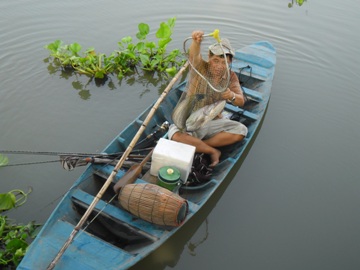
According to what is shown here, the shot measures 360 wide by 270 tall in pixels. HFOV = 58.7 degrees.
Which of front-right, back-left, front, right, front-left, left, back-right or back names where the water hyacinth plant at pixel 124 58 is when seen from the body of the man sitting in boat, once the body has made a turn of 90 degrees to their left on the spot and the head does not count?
back-left

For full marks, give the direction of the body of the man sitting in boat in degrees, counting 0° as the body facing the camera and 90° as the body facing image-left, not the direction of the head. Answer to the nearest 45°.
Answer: approximately 0°

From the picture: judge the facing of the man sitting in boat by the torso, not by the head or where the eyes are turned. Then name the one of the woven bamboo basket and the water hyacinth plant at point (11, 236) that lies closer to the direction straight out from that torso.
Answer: the woven bamboo basket

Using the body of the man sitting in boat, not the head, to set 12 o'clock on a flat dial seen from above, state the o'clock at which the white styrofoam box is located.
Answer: The white styrofoam box is roughly at 1 o'clock from the man sitting in boat.

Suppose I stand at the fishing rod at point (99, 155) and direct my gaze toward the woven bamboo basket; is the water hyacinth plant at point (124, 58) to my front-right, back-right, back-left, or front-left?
back-left

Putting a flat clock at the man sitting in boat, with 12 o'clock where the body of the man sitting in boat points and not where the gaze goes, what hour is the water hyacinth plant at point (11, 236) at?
The water hyacinth plant is roughly at 2 o'clock from the man sitting in boat.
